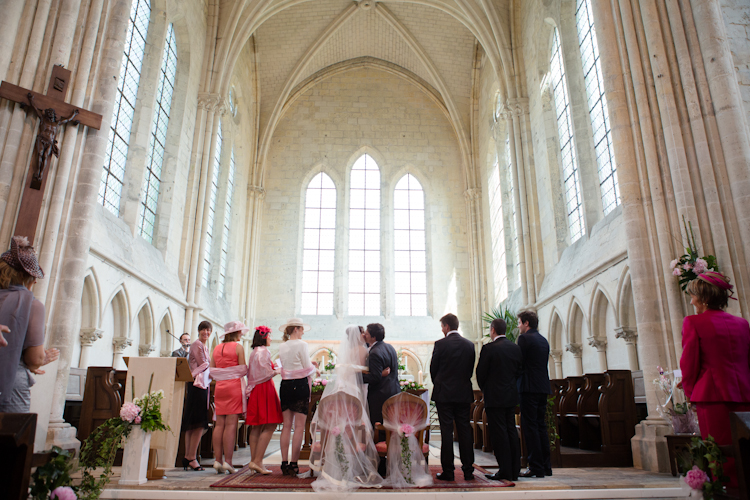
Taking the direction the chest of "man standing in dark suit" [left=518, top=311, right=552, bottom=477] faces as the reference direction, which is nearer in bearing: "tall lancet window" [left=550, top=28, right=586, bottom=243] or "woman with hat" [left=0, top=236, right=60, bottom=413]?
the tall lancet window

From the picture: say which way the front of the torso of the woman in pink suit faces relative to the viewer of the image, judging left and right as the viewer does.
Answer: facing away from the viewer and to the left of the viewer

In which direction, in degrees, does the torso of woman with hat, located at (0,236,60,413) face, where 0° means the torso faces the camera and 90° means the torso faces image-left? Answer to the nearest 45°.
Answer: approximately 225°

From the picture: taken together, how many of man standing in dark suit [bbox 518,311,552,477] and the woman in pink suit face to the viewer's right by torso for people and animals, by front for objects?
0

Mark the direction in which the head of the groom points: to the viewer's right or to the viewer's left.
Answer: to the viewer's left

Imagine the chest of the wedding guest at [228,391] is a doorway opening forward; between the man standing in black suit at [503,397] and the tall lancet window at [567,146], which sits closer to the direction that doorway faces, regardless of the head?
the tall lancet window

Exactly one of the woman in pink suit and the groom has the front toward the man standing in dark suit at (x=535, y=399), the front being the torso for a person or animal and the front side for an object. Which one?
the woman in pink suit

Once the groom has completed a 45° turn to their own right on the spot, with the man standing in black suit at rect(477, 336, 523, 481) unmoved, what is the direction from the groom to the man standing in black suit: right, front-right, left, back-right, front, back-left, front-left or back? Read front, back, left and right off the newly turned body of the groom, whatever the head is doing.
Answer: right

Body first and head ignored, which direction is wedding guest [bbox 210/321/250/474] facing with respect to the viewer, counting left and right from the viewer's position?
facing away from the viewer and to the right of the viewer

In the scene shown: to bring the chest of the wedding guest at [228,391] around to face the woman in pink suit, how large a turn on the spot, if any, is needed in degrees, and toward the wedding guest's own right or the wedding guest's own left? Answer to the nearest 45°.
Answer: approximately 90° to the wedding guest's own right

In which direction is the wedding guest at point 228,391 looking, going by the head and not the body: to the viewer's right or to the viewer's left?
to the viewer's right

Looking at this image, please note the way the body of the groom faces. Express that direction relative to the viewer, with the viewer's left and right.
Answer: facing away from the viewer and to the left of the viewer

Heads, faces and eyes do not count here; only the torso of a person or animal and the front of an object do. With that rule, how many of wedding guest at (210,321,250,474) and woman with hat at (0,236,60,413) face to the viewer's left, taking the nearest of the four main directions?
0

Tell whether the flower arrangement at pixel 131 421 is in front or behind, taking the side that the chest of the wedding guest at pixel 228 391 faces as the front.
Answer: behind

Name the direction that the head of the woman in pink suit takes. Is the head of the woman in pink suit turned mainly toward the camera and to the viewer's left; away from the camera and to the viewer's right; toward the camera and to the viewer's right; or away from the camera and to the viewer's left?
away from the camera and to the viewer's left

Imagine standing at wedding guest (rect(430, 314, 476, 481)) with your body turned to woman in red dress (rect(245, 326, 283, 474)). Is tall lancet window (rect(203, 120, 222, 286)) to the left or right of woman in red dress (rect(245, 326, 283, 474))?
right
